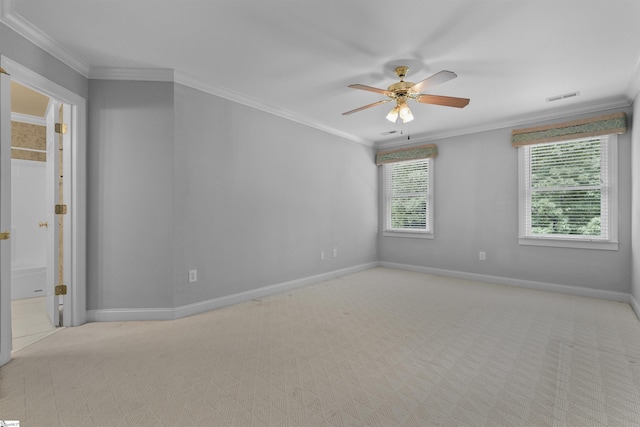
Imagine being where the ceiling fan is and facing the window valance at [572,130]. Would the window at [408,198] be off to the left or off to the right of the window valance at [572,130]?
left

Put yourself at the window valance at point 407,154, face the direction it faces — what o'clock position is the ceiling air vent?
The ceiling air vent is roughly at 9 o'clock from the window valance.

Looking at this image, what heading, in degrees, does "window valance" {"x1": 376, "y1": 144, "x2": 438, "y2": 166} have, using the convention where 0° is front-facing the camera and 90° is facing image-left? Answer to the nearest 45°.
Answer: approximately 45°

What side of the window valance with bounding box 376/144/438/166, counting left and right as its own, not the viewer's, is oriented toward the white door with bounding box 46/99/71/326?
front

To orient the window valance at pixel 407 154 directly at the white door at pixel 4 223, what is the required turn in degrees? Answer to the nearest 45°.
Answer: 0° — it already faces it

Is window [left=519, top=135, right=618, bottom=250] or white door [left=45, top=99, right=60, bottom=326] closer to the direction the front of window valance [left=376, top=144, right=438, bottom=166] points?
the white door

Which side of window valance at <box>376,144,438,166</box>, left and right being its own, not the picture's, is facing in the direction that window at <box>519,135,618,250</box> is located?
left

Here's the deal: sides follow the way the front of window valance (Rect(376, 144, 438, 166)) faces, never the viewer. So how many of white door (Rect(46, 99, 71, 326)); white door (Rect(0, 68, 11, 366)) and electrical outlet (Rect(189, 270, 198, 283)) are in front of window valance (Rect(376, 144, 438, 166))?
3

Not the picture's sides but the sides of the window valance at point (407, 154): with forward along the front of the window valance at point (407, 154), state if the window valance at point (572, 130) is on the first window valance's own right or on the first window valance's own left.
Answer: on the first window valance's own left

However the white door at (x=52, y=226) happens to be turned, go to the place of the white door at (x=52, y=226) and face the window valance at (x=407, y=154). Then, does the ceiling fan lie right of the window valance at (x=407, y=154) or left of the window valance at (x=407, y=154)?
right

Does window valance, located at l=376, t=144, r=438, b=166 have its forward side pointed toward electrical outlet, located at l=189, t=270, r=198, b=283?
yes

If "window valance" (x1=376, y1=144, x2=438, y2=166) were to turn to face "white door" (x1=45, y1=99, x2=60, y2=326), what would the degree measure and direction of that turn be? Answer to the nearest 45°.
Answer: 0° — it already faces it
